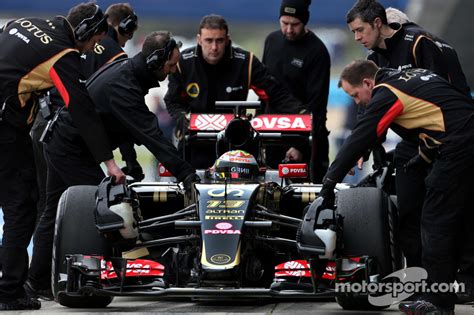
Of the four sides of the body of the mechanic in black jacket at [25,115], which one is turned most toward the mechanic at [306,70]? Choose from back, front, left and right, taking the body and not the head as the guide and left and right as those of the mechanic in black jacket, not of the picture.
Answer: front

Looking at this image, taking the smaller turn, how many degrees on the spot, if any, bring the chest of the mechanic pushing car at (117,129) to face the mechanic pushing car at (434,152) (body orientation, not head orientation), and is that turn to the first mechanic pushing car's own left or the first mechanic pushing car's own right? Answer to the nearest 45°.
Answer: approximately 45° to the first mechanic pushing car's own right

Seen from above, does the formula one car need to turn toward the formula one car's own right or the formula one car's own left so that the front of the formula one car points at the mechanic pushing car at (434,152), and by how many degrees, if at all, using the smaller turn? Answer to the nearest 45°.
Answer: approximately 90° to the formula one car's own left

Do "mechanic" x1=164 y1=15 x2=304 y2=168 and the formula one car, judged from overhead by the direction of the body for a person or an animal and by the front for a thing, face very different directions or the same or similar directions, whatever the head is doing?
same or similar directions

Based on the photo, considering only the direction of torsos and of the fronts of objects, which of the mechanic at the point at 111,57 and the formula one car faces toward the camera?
the formula one car

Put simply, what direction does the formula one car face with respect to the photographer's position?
facing the viewer

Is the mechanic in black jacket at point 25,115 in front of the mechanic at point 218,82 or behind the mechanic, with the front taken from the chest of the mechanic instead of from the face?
in front

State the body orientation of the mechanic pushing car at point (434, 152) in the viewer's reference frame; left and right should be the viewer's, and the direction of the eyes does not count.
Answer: facing to the left of the viewer

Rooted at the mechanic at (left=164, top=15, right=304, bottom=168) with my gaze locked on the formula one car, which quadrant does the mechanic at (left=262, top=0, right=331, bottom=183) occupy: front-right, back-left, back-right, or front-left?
back-left

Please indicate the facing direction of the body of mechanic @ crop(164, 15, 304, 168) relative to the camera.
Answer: toward the camera

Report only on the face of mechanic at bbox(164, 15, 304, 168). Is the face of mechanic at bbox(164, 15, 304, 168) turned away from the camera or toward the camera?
toward the camera

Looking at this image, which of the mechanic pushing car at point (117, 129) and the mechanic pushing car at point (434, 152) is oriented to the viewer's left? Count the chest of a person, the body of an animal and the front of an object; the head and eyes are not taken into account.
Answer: the mechanic pushing car at point (434, 152)

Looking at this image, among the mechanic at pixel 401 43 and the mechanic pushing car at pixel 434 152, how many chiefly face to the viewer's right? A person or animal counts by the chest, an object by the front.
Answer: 0

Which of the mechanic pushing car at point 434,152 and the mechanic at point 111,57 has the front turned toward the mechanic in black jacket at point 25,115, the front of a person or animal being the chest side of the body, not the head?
the mechanic pushing car

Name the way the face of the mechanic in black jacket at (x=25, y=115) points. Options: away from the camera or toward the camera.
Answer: away from the camera

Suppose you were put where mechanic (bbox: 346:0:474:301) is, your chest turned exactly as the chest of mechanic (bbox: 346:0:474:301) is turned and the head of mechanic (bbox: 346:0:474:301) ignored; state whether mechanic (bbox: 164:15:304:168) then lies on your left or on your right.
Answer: on your right

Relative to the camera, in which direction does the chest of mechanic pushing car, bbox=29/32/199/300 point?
to the viewer's right
